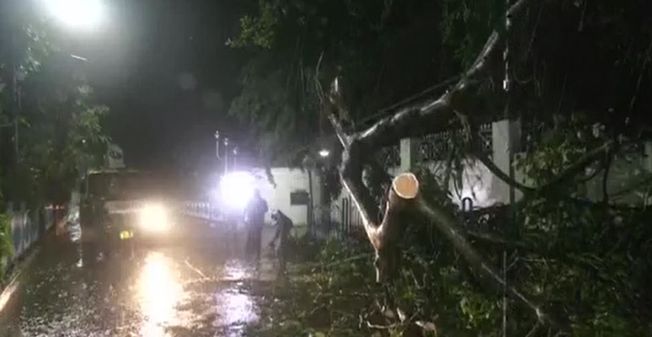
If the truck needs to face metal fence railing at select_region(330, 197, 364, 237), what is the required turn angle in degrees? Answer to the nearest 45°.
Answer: approximately 45° to its left

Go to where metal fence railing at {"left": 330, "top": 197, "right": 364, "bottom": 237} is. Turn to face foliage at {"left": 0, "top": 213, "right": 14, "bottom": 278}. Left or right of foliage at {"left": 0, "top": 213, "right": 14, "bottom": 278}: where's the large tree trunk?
left

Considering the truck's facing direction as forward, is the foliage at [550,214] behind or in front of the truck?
in front

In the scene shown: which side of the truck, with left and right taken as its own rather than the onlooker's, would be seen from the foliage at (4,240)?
front

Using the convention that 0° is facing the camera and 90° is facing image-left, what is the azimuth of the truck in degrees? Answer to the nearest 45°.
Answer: approximately 315°

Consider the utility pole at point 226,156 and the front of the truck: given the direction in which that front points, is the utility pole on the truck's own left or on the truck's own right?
on the truck's own left
